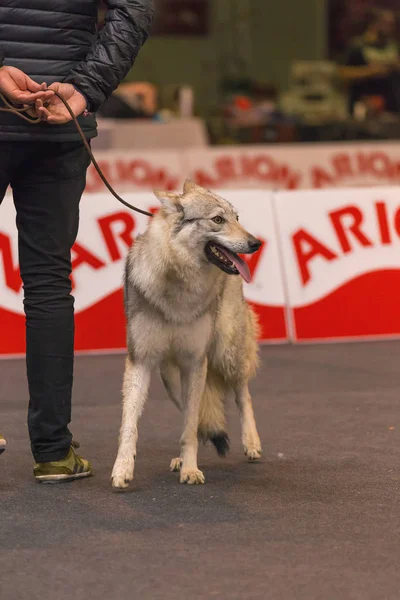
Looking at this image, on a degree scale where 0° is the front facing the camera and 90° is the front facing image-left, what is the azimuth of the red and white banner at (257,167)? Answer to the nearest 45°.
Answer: approximately 0°

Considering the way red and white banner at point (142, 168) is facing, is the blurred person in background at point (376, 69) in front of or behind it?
behind

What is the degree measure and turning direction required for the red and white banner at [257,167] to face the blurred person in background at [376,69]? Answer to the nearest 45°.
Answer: approximately 180°

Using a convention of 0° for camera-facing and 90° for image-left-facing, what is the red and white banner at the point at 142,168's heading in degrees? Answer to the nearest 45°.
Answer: approximately 0°

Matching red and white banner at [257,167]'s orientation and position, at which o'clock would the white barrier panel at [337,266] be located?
The white barrier panel is roughly at 12 o'clock from the red and white banner.

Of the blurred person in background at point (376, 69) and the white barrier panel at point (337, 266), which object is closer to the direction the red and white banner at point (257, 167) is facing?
the white barrier panel

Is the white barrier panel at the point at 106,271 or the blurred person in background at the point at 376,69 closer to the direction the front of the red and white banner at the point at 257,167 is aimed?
the white barrier panel

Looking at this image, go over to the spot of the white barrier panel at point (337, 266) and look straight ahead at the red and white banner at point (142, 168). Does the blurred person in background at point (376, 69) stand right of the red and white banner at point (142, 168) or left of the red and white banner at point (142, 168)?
right
